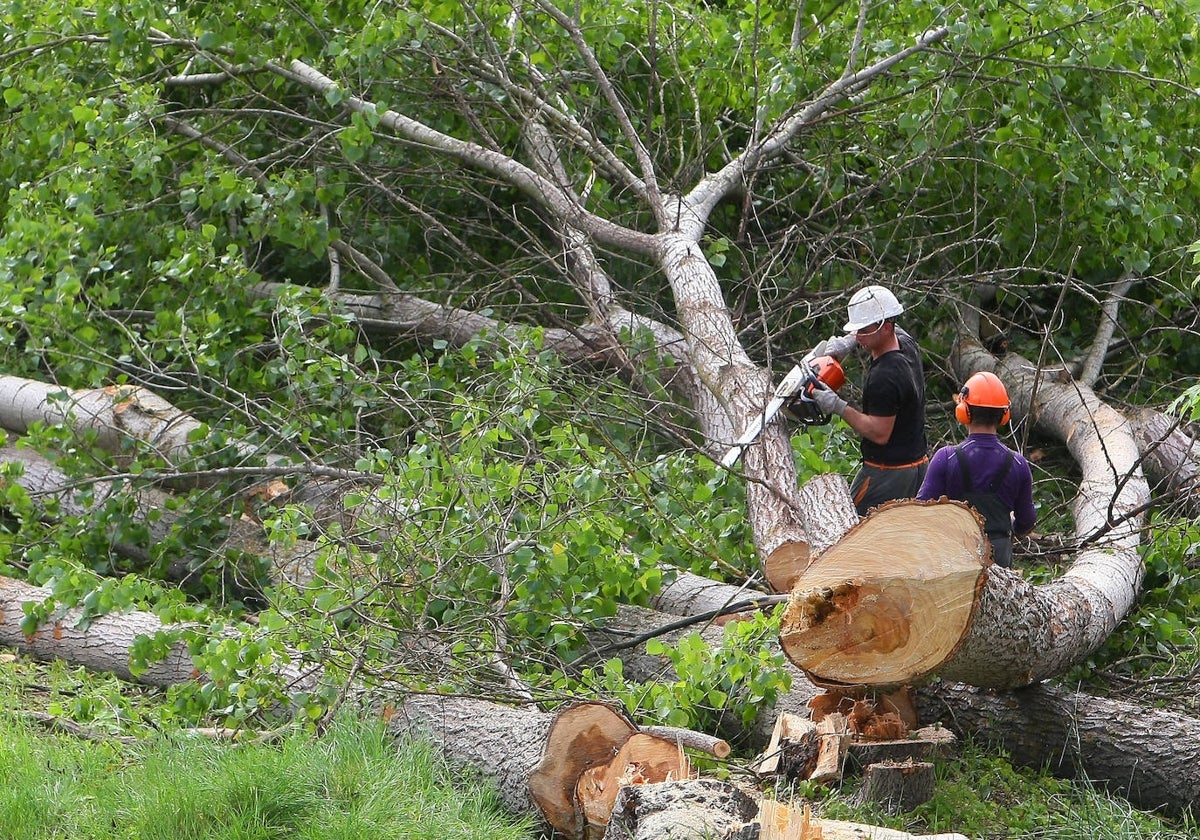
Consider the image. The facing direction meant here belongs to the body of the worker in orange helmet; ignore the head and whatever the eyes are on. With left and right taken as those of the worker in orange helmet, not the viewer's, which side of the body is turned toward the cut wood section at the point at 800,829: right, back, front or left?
back

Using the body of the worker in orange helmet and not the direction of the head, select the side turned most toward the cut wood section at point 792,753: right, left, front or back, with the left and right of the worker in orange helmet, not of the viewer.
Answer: back

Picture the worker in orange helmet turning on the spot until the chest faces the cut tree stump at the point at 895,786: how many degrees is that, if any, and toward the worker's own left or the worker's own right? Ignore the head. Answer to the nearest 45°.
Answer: approximately 180°

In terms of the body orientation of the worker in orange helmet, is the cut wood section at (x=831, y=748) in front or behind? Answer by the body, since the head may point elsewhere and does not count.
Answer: behind

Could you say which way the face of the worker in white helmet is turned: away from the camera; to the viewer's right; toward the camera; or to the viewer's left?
to the viewer's left

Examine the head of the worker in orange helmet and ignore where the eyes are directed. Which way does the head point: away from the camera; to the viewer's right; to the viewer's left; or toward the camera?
away from the camera

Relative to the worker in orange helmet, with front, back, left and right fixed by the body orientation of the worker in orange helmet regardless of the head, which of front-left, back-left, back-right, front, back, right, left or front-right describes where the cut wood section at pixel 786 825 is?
back

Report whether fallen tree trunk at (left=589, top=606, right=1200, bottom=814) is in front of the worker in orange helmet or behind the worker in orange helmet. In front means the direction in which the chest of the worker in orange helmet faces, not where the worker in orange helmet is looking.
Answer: behind

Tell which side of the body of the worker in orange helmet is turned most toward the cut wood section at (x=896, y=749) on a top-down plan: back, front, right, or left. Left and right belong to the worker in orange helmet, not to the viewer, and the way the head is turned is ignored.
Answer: back

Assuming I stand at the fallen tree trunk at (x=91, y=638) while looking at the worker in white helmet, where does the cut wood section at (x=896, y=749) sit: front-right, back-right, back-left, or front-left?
front-right

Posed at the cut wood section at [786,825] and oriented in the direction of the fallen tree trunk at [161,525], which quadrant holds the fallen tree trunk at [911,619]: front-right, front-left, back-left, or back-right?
front-right

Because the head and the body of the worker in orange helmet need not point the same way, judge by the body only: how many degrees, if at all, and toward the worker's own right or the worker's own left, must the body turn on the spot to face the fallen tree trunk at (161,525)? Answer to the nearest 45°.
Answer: approximately 90° to the worker's own left

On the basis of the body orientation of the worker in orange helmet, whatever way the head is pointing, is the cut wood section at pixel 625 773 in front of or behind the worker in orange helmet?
behind

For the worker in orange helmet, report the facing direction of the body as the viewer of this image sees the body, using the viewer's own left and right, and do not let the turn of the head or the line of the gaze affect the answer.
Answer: facing away from the viewer
